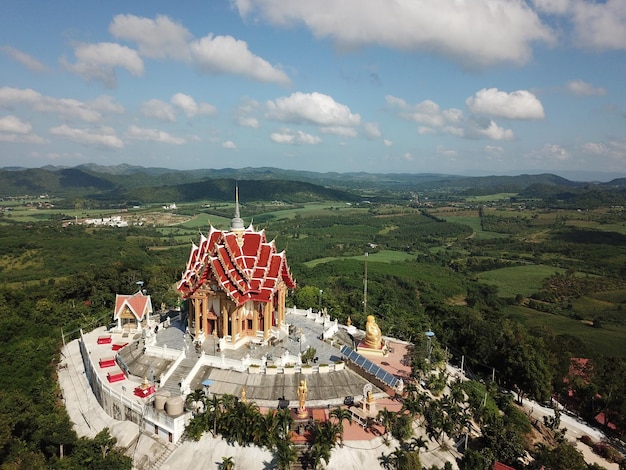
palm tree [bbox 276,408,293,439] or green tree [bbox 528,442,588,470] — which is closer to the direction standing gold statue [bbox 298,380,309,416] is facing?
the palm tree

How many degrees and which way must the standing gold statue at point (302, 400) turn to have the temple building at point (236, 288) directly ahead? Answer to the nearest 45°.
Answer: approximately 135° to its right

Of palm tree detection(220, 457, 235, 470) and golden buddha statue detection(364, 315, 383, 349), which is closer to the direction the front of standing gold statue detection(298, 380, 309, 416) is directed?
the palm tree

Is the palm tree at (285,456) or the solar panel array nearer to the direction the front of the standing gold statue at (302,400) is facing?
the palm tree

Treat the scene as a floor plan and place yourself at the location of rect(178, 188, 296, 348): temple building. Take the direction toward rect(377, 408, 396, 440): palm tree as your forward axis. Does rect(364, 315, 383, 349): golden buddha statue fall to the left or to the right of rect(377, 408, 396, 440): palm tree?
left

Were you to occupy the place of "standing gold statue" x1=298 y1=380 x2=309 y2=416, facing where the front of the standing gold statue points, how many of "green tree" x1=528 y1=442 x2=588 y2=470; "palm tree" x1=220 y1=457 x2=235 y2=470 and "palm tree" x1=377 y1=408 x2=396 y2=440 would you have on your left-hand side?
2

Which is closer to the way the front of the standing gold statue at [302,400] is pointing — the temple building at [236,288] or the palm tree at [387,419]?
the palm tree

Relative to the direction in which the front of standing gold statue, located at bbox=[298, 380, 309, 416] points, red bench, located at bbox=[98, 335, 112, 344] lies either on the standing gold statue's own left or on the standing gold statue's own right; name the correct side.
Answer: on the standing gold statue's own right

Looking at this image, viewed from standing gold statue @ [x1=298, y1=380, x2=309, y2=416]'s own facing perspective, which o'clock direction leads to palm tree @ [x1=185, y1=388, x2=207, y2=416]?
The palm tree is roughly at 3 o'clock from the standing gold statue.

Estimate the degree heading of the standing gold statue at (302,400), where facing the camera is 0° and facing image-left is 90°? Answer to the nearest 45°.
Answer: approximately 0°

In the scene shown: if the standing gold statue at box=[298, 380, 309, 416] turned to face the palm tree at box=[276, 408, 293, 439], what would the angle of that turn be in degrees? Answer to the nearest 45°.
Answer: approximately 45° to its right

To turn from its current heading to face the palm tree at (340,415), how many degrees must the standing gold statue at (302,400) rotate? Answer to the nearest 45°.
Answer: approximately 45° to its left
